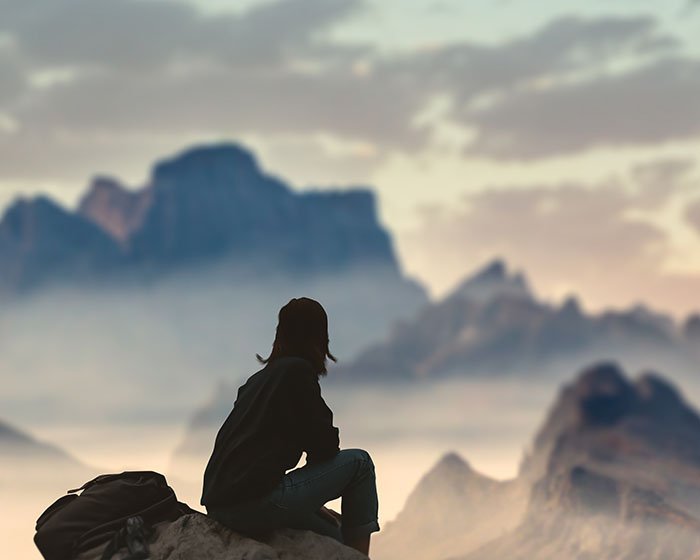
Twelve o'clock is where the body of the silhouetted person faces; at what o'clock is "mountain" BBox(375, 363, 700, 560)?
The mountain is roughly at 11 o'clock from the silhouetted person.

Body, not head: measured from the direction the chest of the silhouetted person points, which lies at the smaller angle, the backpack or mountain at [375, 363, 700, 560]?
the mountain

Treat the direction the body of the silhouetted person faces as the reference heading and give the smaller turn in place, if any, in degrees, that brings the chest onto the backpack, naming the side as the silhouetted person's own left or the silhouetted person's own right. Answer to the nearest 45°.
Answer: approximately 90° to the silhouetted person's own left

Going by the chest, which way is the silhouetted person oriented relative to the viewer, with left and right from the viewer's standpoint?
facing away from the viewer and to the right of the viewer

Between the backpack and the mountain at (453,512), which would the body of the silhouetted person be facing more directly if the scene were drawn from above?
the mountain

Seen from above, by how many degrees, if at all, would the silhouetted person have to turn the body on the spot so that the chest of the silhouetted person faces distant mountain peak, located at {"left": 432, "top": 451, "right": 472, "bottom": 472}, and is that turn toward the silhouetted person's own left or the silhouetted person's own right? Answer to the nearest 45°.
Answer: approximately 45° to the silhouetted person's own left
